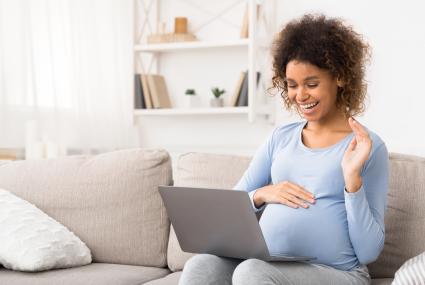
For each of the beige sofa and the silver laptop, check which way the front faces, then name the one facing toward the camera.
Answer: the beige sofa

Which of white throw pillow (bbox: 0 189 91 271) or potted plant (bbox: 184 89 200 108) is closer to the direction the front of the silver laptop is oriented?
the potted plant

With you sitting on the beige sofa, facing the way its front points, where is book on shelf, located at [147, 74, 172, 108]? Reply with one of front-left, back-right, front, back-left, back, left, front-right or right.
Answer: back

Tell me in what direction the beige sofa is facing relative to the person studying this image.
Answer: facing the viewer

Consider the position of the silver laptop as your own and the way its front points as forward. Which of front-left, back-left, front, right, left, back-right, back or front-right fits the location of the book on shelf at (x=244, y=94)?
front-left

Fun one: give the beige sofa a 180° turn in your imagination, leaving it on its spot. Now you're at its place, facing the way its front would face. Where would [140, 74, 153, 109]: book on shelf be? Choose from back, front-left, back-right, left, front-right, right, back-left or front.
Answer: front

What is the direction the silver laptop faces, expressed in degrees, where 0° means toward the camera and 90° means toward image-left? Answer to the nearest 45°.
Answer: approximately 225°

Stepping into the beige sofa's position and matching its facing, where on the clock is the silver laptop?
The silver laptop is roughly at 11 o'clock from the beige sofa.

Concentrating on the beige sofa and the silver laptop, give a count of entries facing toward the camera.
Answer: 1

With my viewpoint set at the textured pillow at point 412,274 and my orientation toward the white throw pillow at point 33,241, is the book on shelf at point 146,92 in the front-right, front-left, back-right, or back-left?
front-right

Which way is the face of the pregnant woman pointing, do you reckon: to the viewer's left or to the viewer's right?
to the viewer's left

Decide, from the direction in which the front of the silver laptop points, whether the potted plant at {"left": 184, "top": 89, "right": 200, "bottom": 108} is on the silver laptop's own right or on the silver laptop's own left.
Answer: on the silver laptop's own left

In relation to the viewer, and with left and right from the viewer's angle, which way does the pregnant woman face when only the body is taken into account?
facing the viewer and to the left of the viewer
